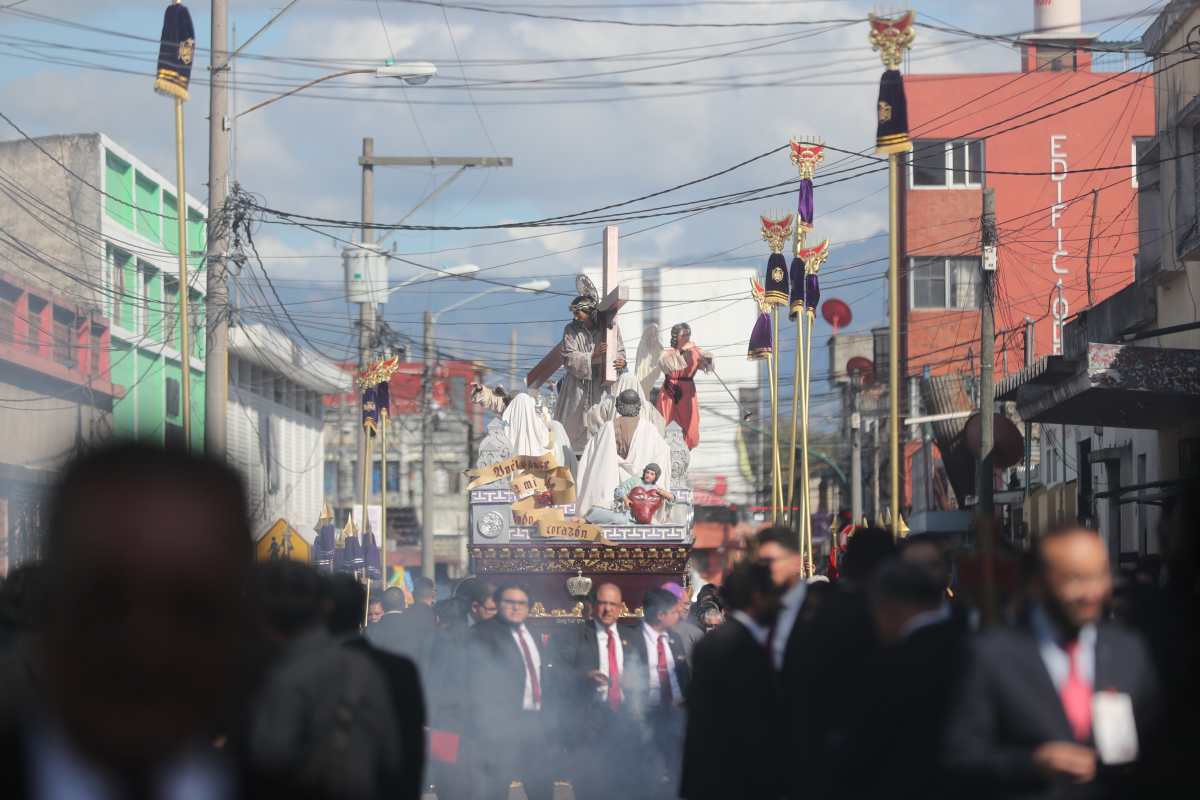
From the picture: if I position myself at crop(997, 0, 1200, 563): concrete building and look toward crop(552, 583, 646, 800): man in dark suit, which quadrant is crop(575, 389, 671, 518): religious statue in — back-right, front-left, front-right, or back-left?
front-right

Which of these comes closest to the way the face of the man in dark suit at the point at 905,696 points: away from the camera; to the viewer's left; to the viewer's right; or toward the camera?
away from the camera

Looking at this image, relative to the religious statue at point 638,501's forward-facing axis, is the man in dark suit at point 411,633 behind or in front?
in front

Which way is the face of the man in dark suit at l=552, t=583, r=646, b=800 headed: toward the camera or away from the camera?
toward the camera

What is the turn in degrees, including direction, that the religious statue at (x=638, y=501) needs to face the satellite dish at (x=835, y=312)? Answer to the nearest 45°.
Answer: approximately 180°

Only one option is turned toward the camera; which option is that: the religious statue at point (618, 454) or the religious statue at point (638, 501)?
the religious statue at point (638, 501)

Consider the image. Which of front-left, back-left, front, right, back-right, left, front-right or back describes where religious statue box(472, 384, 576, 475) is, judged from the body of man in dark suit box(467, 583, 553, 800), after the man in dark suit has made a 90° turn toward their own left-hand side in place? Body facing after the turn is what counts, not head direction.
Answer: front-left

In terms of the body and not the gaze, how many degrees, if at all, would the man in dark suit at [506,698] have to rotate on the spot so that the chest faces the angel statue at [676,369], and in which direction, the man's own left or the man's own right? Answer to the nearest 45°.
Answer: approximately 135° to the man's own left

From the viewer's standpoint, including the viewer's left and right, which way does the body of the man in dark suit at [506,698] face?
facing the viewer and to the right of the viewer

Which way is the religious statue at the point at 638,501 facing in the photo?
toward the camera

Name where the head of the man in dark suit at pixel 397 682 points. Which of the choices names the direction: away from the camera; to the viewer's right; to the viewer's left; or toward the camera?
away from the camera

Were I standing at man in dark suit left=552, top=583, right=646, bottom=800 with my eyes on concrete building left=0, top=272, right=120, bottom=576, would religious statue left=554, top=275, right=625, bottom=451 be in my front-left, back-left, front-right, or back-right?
front-right
